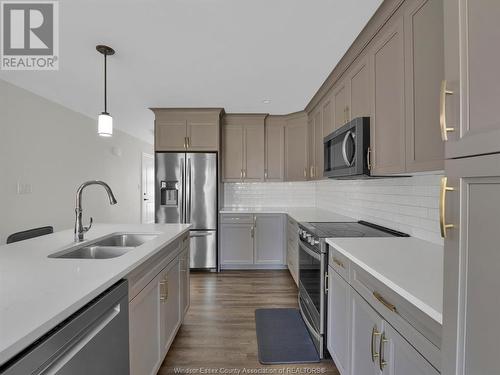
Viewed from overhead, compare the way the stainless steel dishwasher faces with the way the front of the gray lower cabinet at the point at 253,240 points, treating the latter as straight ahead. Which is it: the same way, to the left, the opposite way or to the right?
to the left

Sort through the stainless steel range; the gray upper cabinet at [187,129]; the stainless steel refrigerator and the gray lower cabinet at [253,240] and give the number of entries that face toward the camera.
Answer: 3

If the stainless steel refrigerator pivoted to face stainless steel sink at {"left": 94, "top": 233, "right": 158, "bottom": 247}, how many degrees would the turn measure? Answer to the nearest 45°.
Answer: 0° — it already faces it

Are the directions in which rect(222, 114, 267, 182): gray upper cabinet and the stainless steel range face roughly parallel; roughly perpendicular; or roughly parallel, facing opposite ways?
roughly perpendicular

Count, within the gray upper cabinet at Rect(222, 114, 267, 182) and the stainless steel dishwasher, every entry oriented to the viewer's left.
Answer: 0

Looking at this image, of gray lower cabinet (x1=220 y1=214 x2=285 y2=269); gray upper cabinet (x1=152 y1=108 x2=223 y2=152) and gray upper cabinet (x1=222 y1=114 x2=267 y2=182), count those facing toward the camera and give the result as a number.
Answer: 3

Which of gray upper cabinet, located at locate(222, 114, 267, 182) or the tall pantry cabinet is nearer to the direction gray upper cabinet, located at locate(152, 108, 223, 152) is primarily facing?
the tall pantry cabinet

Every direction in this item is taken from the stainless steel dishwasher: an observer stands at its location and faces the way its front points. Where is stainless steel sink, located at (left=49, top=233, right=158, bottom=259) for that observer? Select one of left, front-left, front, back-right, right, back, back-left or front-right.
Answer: back-left

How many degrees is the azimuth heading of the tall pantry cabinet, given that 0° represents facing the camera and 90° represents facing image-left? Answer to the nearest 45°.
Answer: approximately 45°

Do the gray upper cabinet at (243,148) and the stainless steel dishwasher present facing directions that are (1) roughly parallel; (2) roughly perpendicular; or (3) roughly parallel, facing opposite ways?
roughly perpendicular

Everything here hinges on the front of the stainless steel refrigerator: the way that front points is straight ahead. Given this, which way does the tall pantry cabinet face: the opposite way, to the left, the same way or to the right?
to the right

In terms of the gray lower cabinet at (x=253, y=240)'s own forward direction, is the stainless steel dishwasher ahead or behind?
ahead
